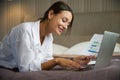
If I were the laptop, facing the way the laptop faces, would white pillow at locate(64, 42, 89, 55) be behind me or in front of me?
in front

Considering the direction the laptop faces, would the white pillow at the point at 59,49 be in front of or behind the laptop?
in front

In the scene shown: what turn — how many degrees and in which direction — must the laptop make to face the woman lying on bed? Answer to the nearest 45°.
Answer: approximately 45° to its left

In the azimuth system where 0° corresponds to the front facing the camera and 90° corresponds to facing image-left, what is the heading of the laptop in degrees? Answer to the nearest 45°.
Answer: approximately 135°
